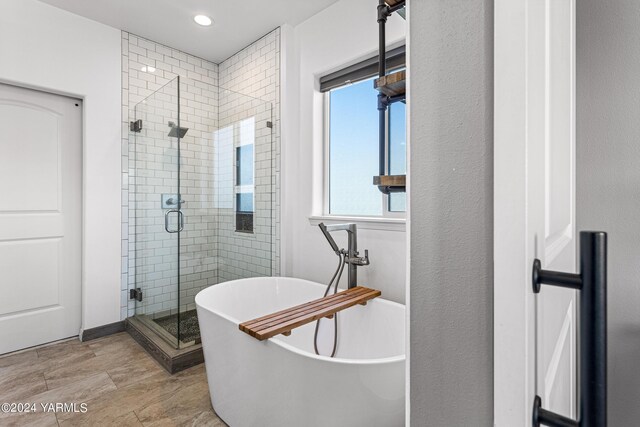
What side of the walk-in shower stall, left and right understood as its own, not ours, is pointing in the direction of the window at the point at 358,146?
left

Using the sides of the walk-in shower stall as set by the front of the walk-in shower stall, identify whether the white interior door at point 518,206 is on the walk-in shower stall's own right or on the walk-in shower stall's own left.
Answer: on the walk-in shower stall's own left

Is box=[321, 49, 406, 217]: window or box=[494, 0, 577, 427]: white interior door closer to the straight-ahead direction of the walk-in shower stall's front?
the white interior door

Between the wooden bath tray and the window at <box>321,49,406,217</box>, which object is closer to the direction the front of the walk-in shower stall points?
the wooden bath tray

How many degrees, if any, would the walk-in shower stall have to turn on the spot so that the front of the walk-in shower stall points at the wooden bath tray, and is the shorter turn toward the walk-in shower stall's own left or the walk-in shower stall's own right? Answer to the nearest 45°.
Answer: approximately 45° to the walk-in shower stall's own left

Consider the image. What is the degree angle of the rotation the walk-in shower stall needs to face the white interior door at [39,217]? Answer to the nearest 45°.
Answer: approximately 45° to its right

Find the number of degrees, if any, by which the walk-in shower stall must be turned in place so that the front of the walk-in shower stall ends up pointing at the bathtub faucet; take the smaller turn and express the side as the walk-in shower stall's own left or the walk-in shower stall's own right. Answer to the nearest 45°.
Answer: approximately 90° to the walk-in shower stall's own left

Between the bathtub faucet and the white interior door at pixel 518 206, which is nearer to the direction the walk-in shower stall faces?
the white interior door

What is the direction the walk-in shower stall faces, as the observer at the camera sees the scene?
facing the viewer and to the left of the viewer
